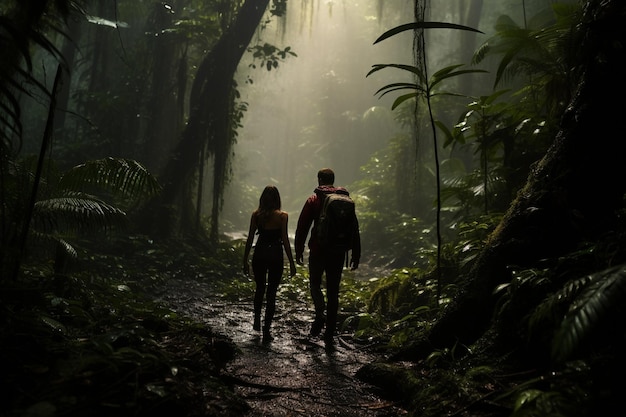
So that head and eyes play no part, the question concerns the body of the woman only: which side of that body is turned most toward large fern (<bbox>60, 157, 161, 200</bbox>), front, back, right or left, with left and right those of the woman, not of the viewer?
left

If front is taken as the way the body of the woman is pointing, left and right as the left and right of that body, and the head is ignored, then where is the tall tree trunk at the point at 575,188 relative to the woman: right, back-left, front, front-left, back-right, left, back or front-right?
back-right

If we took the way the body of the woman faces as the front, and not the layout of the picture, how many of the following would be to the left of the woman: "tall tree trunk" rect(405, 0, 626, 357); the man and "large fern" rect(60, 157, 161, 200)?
1

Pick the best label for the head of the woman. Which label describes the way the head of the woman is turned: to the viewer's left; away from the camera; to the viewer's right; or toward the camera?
away from the camera

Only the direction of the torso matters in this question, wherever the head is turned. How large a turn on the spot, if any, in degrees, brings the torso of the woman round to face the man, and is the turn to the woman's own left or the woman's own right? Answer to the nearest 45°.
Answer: approximately 135° to the woman's own right

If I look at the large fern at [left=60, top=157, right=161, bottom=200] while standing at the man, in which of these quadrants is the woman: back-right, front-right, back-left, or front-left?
front-left

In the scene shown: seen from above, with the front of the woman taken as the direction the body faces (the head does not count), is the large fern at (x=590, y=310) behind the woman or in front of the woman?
behind

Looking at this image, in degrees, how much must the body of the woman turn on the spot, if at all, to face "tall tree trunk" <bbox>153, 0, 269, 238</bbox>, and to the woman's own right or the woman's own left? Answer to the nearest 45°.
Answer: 0° — they already face it

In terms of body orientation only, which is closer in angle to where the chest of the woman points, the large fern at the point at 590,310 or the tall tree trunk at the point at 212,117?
the tall tree trunk

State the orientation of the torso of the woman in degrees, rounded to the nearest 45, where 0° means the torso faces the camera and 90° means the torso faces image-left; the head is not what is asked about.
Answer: approximately 180°

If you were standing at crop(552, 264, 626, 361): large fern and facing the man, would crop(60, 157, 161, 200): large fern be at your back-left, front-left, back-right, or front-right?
front-left
